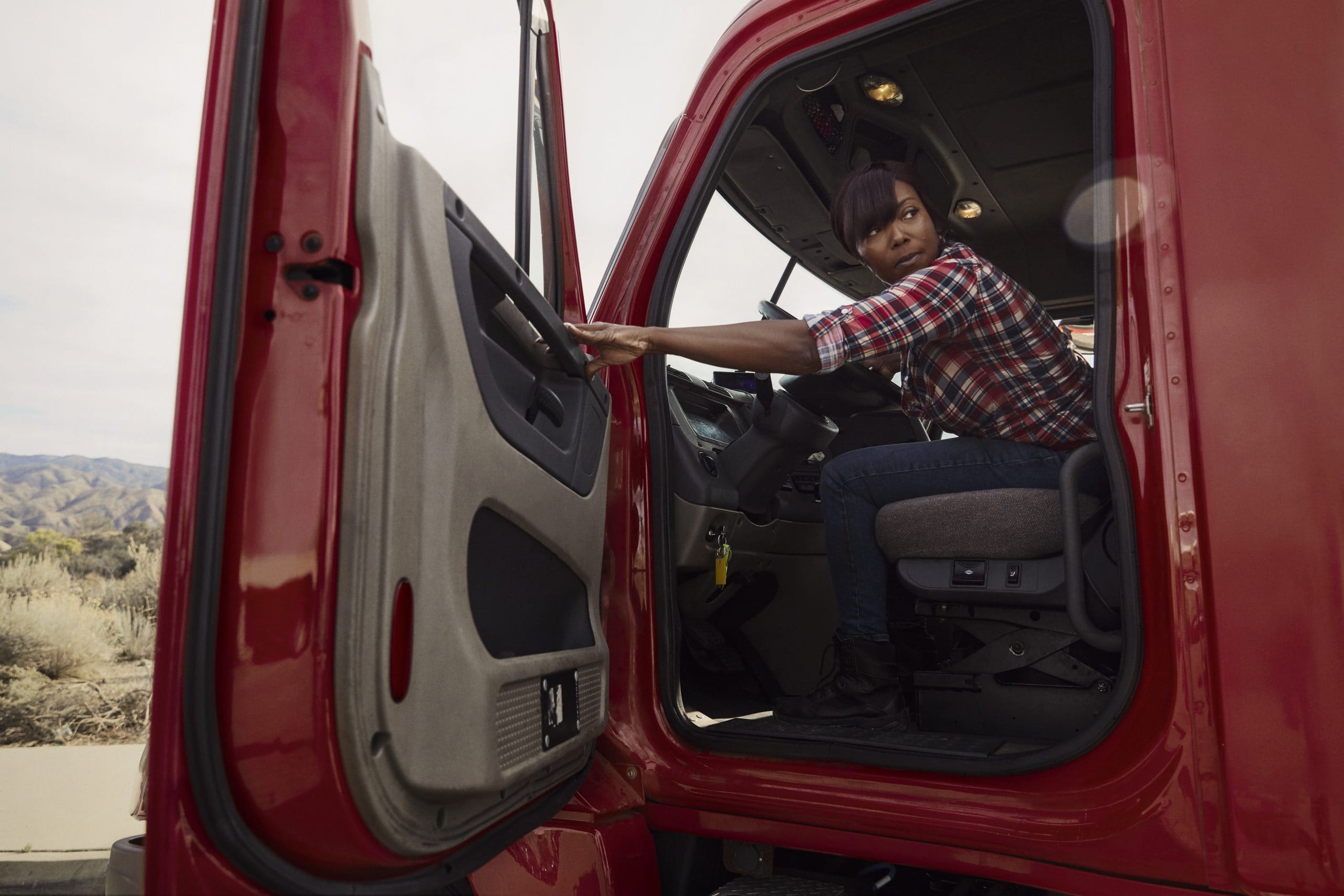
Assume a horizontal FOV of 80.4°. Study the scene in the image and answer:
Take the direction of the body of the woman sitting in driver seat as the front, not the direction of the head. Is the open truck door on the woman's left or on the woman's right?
on the woman's left

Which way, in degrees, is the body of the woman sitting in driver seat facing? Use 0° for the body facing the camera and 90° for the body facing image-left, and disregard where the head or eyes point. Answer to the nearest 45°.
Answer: approximately 90°

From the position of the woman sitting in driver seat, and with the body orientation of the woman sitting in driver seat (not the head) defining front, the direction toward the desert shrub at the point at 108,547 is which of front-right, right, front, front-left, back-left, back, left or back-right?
front-right

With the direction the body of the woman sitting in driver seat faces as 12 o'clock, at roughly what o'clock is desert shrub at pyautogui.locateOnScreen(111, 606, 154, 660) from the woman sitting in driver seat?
The desert shrub is roughly at 1 o'clock from the woman sitting in driver seat.

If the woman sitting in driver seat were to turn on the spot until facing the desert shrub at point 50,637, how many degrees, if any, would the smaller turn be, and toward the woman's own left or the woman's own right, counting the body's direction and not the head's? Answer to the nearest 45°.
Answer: approximately 45° to the woman's own right

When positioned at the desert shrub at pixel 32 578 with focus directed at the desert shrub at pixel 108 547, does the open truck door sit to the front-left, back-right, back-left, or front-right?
back-right

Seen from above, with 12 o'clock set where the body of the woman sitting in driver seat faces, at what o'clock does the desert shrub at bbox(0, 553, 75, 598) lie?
The desert shrub is roughly at 1 o'clock from the woman sitting in driver seat.
